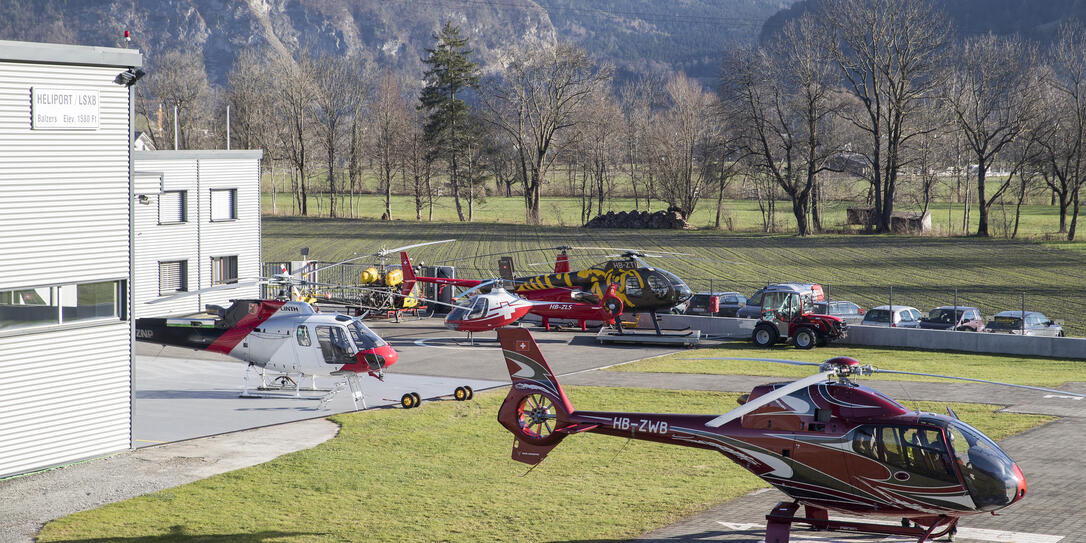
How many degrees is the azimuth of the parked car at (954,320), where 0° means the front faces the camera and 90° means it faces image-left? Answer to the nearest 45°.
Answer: approximately 45°

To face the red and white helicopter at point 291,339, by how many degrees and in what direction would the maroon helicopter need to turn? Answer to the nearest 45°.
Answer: approximately 135° to its left

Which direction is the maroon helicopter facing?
to the viewer's right

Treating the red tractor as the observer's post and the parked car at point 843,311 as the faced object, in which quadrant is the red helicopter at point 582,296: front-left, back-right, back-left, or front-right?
back-left

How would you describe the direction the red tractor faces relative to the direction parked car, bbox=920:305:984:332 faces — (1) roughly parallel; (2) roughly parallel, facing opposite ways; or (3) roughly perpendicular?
roughly perpendicular

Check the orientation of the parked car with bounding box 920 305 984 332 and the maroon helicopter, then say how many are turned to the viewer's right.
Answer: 1

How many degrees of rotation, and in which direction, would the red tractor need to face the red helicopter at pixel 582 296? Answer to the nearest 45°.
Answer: approximately 135° to its right

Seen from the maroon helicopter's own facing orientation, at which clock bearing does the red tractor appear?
The red tractor is roughly at 9 o'clock from the maroon helicopter.

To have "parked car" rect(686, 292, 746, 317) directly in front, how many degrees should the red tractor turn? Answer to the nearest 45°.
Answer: approximately 180°

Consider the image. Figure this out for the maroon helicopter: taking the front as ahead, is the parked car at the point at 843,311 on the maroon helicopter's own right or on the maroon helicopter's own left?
on the maroon helicopter's own left

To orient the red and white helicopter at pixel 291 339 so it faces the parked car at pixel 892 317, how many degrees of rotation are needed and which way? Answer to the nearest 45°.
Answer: approximately 45° to its left

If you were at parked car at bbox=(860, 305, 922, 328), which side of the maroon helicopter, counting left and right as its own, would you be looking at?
left

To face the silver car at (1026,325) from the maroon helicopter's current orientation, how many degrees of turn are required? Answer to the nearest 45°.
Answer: approximately 90° to its left
